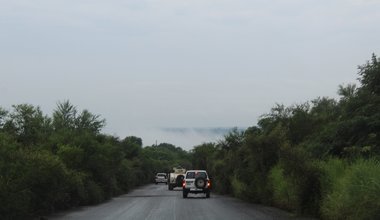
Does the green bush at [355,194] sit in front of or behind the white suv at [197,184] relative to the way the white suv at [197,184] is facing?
behind

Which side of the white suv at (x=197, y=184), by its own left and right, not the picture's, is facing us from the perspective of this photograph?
back

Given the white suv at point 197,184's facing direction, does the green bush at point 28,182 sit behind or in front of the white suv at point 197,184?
behind

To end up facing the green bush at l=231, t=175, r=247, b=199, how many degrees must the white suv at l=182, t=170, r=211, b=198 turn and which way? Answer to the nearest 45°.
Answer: approximately 135° to its right
